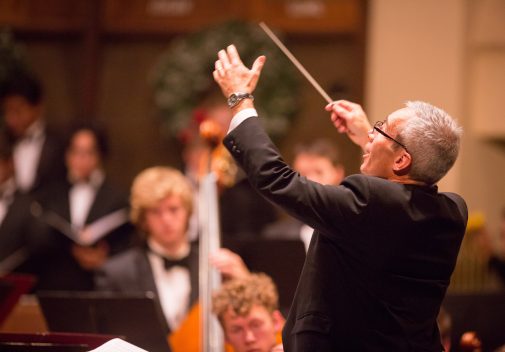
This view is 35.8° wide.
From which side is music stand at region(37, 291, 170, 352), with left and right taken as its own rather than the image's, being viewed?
back

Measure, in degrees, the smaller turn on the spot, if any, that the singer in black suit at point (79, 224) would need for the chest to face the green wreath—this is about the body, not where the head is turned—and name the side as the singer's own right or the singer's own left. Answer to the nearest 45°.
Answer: approximately 135° to the singer's own left

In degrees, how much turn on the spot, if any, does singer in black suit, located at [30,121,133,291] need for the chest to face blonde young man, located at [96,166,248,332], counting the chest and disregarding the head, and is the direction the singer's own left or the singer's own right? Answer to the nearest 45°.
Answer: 0° — they already face them

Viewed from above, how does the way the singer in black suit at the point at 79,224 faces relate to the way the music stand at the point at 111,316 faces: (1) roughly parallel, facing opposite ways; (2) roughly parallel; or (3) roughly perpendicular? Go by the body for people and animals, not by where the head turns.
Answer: roughly parallel, facing opposite ways

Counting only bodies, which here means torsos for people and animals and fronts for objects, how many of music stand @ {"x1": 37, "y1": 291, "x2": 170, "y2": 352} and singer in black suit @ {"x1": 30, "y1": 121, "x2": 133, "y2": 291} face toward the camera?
1

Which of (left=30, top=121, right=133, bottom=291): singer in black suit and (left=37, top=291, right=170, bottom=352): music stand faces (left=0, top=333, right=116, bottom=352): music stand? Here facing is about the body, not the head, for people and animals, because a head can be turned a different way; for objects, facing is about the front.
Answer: the singer in black suit

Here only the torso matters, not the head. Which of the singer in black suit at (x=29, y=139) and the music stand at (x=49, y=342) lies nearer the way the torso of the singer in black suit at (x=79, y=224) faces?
the music stand

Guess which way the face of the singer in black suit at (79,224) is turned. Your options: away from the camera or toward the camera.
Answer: toward the camera

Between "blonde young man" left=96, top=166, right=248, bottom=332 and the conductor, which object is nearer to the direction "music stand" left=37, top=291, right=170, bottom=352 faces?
the blonde young man

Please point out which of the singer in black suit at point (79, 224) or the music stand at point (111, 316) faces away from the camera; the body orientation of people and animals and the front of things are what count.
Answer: the music stand

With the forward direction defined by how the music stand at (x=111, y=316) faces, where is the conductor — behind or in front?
behind

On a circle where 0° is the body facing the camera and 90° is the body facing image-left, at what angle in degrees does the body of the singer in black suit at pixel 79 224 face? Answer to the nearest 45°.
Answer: approximately 0°

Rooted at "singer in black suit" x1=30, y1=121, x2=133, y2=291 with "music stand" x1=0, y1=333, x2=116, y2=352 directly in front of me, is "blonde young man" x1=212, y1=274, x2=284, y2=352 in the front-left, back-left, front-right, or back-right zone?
front-left

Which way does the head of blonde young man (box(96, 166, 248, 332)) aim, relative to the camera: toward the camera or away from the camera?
toward the camera

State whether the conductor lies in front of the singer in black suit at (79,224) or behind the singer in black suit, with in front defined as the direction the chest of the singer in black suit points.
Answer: in front

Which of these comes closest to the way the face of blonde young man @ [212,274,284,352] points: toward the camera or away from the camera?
toward the camera
